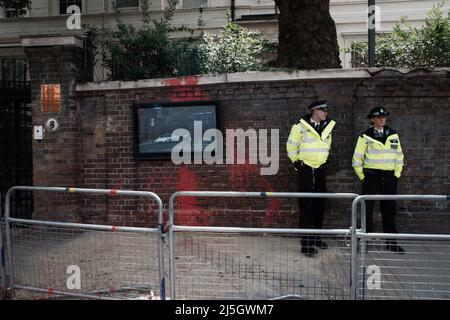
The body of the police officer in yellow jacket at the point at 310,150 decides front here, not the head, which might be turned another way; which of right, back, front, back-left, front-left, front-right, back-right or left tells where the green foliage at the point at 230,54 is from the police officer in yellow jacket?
back

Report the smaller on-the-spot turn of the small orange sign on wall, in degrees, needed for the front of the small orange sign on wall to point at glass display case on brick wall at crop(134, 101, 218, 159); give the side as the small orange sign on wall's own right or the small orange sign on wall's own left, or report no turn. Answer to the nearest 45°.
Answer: approximately 45° to the small orange sign on wall's own left

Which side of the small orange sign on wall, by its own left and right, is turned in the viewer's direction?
front

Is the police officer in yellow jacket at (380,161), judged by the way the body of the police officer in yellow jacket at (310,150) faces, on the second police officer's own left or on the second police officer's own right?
on the second police officer's own left

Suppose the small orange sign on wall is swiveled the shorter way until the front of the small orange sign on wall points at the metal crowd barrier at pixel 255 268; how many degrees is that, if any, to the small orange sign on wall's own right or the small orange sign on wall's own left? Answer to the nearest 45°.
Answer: approximately 45° to the small orange sign on wall's own left

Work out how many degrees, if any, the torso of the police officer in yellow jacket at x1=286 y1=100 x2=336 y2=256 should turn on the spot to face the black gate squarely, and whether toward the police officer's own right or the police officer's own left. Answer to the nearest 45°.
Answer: approximately 135° to the police officer's own right

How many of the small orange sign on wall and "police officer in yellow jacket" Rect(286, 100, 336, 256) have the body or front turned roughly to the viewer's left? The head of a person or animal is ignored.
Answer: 0

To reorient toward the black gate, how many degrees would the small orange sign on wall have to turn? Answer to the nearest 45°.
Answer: approximately 135° to its right

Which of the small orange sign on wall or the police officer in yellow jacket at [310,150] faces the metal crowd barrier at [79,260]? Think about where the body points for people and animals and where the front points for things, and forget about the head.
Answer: the small orange sign on wall

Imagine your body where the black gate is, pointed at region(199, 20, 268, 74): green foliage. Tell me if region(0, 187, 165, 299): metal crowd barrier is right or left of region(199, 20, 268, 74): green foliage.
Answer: right

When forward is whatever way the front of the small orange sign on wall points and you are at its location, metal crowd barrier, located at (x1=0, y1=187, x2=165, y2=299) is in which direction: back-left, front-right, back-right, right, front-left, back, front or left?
front

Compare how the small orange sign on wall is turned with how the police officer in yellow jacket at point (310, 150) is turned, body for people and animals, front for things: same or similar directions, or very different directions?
same or similar directions

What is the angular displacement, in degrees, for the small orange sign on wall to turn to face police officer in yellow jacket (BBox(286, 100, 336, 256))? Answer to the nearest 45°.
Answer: approximately 45° to its left

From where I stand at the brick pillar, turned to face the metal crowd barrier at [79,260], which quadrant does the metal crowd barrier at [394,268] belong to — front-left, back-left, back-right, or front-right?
front-left
